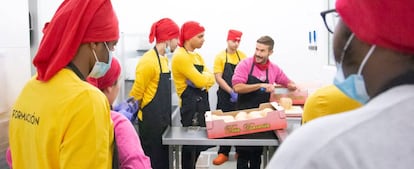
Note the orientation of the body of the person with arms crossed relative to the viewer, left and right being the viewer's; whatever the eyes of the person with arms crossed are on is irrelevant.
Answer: facing the viewer and to the right of the viewer

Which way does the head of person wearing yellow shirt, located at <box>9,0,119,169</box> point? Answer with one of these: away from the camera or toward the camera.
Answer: away from the camera

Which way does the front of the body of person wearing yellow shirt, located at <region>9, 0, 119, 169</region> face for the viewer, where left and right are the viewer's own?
facing away from the viewer and to the right of the viewer

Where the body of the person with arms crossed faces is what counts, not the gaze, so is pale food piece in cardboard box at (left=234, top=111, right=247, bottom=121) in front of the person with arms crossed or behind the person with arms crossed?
in front

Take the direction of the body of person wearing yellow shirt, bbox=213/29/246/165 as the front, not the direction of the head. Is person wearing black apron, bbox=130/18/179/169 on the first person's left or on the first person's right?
on the first person's right

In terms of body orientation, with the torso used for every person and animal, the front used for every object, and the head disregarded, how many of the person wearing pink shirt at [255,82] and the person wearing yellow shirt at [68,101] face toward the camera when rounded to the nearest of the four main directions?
1

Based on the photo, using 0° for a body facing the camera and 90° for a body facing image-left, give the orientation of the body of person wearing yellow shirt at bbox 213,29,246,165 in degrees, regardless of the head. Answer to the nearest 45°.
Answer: approximately 315°
